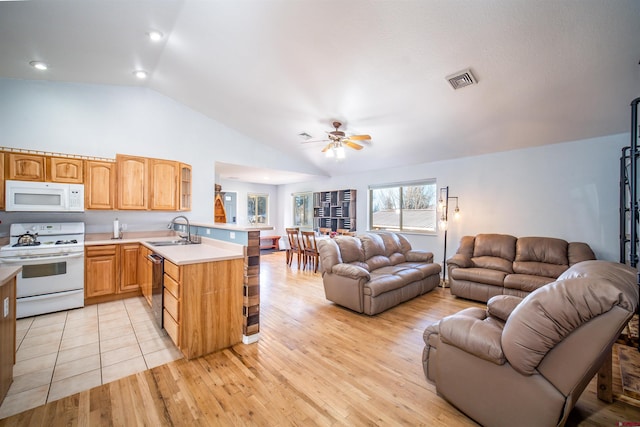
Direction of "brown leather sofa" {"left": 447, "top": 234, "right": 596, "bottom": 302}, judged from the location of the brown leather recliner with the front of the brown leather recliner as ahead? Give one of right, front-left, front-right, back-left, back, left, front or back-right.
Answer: front-right

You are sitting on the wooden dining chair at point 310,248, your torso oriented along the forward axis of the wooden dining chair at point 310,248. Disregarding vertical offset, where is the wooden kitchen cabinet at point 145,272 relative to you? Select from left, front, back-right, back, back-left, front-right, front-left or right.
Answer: back

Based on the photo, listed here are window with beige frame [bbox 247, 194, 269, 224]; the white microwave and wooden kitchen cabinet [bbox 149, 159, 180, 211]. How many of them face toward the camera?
3

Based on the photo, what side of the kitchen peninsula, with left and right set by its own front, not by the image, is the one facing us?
left

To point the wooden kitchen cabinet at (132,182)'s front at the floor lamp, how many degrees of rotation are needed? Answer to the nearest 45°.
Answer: approximately 45° to its left

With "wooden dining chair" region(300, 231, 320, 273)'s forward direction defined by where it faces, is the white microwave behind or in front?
behind

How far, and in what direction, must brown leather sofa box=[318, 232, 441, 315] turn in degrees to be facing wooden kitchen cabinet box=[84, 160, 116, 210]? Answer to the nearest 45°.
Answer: approximately 135° to its right

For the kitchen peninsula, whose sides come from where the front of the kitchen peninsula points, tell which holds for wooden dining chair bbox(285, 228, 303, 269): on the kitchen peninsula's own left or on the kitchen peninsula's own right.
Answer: on the kitchen peninsula's own right

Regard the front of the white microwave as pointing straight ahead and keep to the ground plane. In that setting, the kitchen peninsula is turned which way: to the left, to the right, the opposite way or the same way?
to the right

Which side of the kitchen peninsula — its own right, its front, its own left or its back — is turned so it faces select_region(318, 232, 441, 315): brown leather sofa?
back

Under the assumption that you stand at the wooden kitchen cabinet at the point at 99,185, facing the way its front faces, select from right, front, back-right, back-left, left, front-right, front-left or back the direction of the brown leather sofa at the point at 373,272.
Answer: front-left

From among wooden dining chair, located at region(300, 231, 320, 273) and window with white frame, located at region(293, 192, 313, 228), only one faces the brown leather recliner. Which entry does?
the window with white frame
